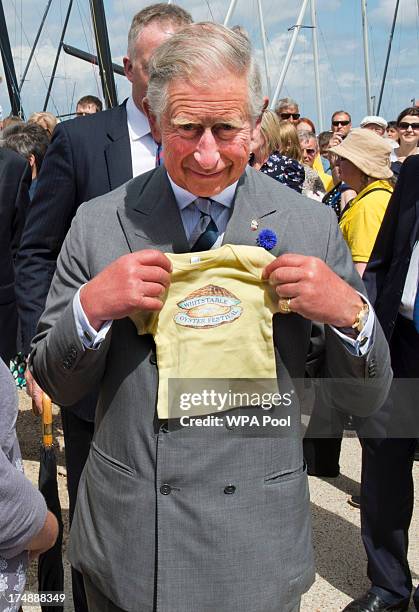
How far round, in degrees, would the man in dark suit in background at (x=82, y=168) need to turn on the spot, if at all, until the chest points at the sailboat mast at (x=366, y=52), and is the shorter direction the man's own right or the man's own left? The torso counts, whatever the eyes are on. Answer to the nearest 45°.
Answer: approximately 90° to the man's own left

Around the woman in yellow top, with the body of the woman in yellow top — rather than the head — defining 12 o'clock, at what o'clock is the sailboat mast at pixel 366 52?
The sailboat mast is roughly at 3 o'clock from the woman in yellow top.

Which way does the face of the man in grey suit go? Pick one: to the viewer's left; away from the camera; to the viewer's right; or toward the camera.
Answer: toward the camera

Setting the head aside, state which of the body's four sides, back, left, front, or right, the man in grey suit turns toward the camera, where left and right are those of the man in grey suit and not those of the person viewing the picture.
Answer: front

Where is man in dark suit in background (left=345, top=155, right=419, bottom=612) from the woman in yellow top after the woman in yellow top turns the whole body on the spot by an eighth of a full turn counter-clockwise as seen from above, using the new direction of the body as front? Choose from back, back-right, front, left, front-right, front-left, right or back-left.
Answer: front-left

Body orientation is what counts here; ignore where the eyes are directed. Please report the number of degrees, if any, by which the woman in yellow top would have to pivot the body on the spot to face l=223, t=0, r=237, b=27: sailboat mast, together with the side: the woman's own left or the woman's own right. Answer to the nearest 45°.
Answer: approximately 90° to the woman's own right

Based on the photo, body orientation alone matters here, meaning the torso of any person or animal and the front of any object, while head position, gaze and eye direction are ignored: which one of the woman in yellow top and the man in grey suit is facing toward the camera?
the man in grey suit

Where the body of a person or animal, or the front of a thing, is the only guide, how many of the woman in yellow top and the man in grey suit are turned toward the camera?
1

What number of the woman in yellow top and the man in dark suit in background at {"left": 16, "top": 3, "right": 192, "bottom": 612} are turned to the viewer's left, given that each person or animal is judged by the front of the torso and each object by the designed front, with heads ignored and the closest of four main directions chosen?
1

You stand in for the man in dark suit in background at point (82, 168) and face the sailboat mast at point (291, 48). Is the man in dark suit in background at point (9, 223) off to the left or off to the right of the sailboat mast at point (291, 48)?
left

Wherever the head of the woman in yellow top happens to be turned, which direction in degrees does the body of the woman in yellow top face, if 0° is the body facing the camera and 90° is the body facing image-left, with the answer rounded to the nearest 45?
approximately 90°

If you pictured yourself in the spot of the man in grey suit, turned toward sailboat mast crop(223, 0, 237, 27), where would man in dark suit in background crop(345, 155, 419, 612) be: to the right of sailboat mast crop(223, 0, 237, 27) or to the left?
right
